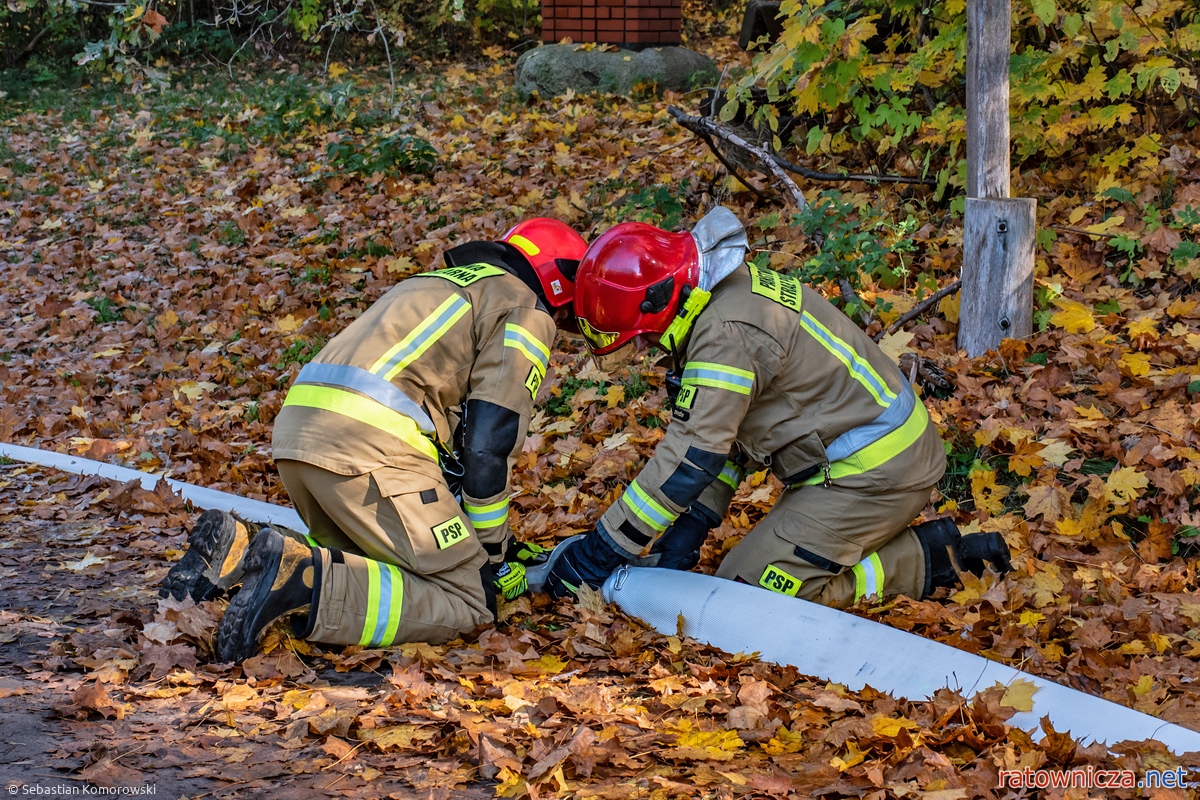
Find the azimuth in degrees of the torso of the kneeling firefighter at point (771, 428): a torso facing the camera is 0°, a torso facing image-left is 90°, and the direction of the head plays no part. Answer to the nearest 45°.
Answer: approximately 90°

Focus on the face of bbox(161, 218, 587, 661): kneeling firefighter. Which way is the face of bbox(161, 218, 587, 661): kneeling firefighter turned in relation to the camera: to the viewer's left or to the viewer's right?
to the viewer's right

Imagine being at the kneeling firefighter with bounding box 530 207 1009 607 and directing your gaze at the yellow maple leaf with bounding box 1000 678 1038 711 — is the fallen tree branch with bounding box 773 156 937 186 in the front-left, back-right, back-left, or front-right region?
back-left

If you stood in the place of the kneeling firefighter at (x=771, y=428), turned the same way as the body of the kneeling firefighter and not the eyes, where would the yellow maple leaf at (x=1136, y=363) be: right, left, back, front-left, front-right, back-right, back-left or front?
back-right

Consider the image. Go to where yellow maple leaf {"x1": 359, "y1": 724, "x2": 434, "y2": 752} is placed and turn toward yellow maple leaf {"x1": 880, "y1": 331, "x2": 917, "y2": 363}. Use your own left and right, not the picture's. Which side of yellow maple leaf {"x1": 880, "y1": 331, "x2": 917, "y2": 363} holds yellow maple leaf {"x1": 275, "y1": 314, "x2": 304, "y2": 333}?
left

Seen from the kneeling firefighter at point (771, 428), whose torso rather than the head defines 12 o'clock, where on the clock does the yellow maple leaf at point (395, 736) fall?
The yellow maple leaf is roughly at 10 o'clock from the kneeling firefighter.

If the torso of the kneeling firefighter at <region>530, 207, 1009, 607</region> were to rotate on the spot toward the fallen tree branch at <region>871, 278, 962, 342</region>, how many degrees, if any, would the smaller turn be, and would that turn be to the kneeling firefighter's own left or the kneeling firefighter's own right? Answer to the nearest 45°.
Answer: approximately 90° to the kneeling firefighter's own right

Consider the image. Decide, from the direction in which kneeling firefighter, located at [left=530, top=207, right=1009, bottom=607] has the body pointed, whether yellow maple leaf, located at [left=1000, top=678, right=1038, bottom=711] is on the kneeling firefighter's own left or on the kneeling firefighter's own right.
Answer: on the kneeling firefighter's own left

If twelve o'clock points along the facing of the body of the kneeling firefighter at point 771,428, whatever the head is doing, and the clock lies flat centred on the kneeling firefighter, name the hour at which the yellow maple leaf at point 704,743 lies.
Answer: The yellow maple leaf is roughly at 9 o'clock from the kneeling firefighter.

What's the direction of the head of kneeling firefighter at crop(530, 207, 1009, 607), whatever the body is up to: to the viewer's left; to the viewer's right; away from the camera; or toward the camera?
to the viewer's left
